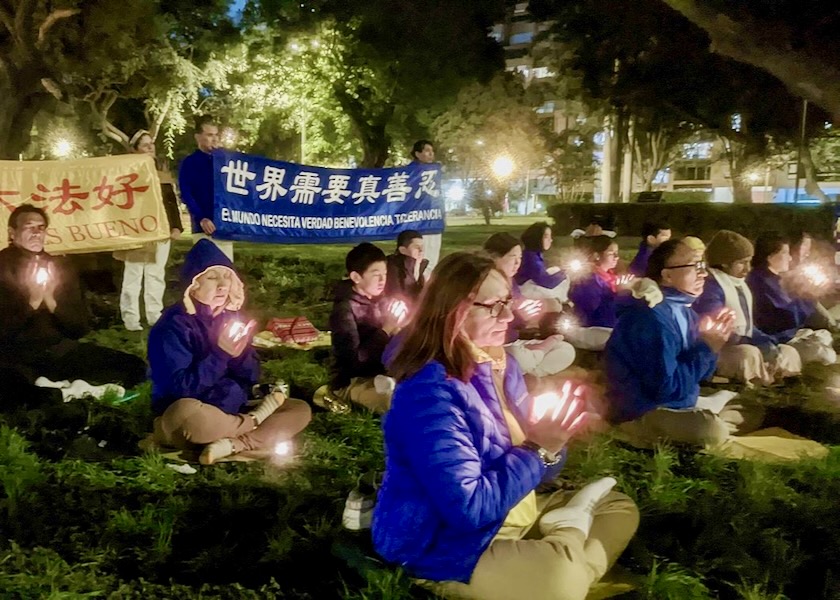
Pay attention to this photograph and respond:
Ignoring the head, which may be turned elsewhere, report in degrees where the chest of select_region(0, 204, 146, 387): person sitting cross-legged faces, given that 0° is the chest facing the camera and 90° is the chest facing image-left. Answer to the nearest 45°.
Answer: approximately 0°

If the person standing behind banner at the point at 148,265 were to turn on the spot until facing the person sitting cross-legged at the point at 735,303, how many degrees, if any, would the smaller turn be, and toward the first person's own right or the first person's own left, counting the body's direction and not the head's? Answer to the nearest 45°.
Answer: approximately 45° to the first person's own left

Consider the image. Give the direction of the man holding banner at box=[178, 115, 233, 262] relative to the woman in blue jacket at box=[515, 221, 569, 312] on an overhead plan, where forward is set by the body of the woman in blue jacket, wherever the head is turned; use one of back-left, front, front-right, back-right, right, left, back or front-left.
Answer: back

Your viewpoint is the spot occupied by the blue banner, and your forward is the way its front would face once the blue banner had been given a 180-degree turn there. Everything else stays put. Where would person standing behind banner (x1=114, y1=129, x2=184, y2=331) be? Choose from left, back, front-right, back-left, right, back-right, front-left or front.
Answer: left

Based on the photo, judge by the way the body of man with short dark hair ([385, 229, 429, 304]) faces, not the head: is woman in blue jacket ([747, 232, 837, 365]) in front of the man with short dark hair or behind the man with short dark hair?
in front

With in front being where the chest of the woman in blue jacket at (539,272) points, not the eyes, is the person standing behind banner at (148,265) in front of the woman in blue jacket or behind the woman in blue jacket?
behind

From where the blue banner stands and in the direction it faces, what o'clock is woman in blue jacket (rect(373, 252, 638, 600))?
The woman in blue jacket is roughly at 12 o'clock from the blue banner.

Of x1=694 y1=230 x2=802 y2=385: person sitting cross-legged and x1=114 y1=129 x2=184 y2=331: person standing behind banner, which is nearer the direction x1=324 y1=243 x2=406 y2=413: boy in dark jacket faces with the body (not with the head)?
the person sitting cross-legged
